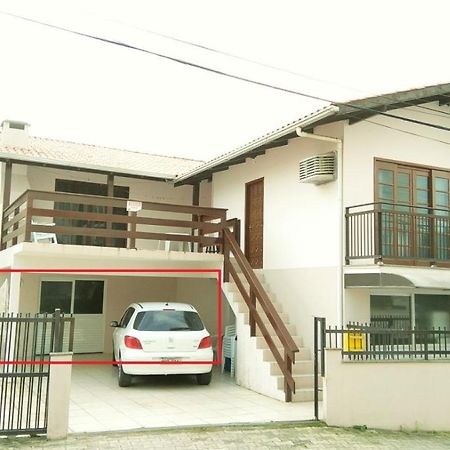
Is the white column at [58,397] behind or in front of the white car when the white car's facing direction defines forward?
behind

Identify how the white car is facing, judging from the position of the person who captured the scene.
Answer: facing away from the viewer

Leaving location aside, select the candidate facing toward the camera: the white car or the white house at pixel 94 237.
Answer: the white house

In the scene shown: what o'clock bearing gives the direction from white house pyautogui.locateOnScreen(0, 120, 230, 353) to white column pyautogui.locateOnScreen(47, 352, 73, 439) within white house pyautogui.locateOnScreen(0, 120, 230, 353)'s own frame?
The white column is roughly at 12 o'clock from the white house.

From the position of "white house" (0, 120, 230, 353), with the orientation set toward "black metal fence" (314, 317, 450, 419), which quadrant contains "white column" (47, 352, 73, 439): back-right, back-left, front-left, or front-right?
front-right

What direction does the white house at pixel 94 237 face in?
toward the camera

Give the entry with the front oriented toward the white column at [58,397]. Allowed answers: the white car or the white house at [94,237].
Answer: the white house

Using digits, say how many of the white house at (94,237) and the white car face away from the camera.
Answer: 1

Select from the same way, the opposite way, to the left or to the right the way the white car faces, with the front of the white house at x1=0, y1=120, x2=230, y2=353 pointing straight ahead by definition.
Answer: the opposite way

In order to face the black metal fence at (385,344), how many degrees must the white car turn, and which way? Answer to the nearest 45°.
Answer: approximately 135° to its right

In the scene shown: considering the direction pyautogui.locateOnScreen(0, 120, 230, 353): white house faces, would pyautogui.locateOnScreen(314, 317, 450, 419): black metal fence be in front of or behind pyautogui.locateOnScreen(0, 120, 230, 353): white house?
in front
